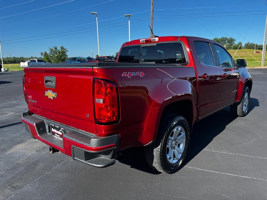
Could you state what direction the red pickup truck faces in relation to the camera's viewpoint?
facing away from the viewer and to the right of the viewer

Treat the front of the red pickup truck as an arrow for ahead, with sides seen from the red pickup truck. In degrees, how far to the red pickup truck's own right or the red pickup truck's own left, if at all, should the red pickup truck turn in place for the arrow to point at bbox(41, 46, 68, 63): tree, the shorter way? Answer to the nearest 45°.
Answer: approximately 45° to the red pickup truck's own left
